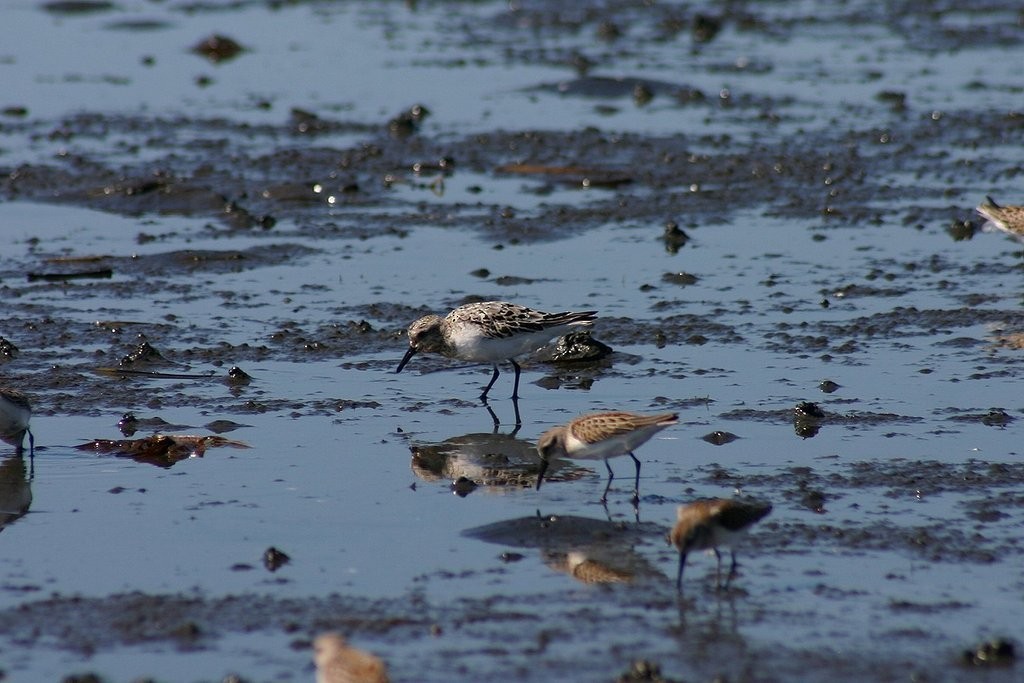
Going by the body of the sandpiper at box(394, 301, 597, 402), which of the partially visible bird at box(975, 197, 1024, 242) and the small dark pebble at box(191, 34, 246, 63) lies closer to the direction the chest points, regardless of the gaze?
the small dark pebble

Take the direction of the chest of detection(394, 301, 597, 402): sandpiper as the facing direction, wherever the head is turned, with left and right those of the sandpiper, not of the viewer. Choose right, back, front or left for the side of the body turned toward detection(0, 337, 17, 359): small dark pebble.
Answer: front

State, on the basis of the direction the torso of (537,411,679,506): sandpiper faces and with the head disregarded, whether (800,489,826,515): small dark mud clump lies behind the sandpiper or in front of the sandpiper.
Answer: behind

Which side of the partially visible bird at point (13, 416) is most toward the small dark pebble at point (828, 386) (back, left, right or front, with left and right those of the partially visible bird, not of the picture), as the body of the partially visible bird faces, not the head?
front

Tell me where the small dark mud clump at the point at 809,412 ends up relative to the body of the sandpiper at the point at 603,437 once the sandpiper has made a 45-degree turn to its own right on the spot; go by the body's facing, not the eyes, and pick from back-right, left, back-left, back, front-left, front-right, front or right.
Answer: right

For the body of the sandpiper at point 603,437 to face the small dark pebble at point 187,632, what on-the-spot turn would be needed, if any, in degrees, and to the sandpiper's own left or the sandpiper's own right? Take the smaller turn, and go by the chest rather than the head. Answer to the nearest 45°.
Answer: approximately 45° to the sandpiper's own left

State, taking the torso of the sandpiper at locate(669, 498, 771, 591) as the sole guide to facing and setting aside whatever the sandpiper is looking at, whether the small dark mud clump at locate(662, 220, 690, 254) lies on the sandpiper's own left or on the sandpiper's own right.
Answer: on the sandpiper's own right

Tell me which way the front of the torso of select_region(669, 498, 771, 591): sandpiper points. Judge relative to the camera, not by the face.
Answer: to the viewer's left

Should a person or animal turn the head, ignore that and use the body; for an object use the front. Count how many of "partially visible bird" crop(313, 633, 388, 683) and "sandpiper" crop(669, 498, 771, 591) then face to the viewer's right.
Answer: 0

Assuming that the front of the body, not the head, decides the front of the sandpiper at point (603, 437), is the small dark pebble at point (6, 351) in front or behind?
in front

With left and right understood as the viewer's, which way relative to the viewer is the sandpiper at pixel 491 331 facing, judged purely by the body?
facing to the left of the viewer

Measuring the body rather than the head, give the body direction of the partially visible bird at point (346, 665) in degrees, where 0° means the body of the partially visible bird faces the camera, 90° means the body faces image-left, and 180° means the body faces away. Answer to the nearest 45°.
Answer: approximately 90°

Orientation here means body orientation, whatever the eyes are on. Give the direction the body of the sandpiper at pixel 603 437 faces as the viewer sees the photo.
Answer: to the viewer's left

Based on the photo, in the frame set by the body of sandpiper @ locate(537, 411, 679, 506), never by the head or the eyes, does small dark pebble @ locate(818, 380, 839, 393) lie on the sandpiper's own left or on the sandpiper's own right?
on the sandpiper's own right

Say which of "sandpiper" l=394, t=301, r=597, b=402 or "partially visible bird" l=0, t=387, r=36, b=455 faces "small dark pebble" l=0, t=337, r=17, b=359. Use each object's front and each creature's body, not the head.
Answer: the sandpiper
